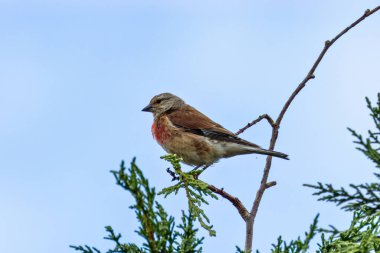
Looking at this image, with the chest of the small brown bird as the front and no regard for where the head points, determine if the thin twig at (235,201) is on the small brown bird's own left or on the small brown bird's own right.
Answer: on the small brown bird's own left

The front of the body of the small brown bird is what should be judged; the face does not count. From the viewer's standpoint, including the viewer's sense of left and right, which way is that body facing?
facing to the left of the viewer
